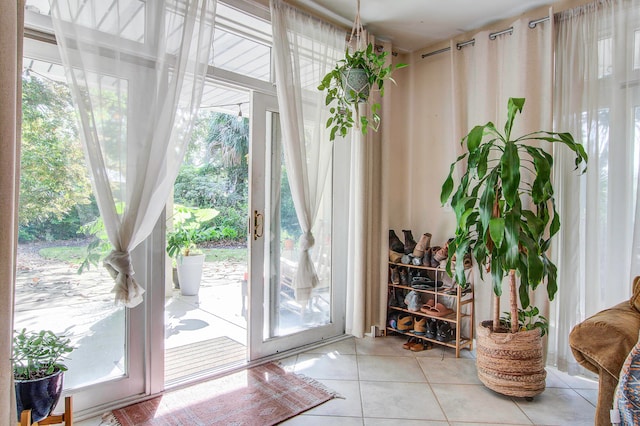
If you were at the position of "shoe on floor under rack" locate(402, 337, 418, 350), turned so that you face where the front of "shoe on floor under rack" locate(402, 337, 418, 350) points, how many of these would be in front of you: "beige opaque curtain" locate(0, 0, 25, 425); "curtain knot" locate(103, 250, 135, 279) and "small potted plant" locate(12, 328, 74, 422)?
3

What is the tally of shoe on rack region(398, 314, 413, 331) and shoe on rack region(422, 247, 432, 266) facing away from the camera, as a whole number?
0

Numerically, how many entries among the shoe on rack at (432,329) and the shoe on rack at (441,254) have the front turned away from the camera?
0

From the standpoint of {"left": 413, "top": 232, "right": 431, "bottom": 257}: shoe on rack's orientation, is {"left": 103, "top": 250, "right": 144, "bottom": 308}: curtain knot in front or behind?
in front

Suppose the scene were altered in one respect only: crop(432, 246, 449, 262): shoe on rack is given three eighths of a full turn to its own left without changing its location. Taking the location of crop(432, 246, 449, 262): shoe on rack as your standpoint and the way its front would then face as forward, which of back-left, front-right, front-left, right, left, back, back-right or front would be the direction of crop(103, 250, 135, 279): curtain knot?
back-right

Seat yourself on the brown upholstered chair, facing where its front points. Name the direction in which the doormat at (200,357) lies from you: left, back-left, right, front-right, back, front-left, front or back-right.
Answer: front-right

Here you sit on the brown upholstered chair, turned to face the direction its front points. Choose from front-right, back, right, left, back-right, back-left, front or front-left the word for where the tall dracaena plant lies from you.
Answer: right

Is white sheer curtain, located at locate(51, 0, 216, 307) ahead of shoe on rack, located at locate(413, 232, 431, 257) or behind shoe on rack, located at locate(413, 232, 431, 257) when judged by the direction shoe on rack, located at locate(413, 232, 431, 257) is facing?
ahead
